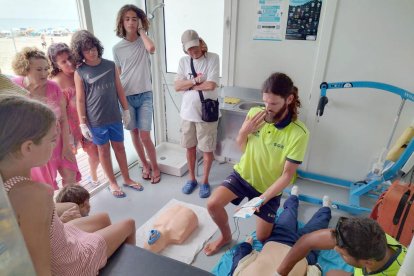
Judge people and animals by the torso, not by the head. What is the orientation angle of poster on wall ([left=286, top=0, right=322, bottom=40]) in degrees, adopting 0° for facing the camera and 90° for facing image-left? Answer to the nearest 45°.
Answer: approximately 0°

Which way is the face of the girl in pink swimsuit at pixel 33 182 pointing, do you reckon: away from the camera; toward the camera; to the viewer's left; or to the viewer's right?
to the viewer's right
